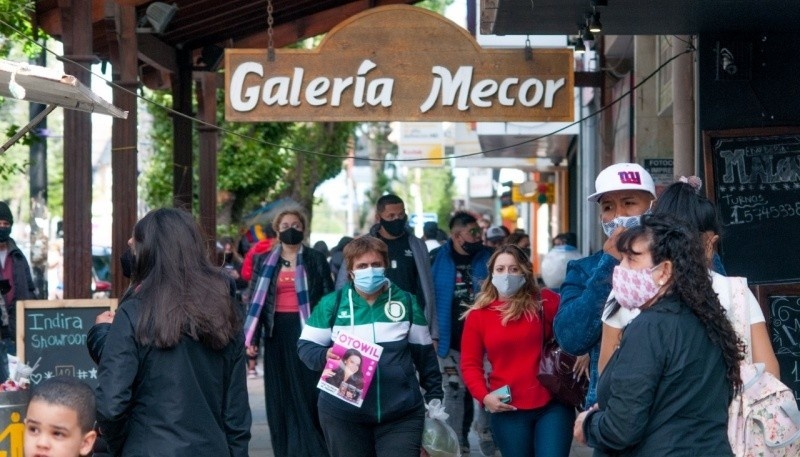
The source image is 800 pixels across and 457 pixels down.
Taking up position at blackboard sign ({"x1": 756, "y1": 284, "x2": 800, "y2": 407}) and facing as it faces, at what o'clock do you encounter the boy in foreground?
The boy in foreground is roughly at 1 o'clock from the blackboard sign.

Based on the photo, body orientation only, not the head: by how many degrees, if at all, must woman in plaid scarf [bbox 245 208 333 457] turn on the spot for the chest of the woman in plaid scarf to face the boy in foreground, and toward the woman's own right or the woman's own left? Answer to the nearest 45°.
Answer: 0° — they already face them

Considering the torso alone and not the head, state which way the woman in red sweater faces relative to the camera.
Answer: toward the camera

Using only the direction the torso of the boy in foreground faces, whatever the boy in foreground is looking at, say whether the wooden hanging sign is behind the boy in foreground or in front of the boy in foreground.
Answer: behind

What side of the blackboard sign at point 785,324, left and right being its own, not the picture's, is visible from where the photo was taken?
front
